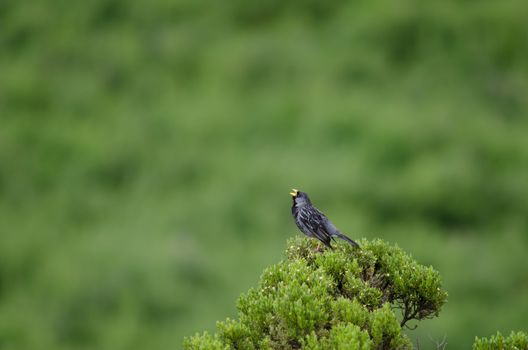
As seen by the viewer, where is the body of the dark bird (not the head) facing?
to the viewer's left
